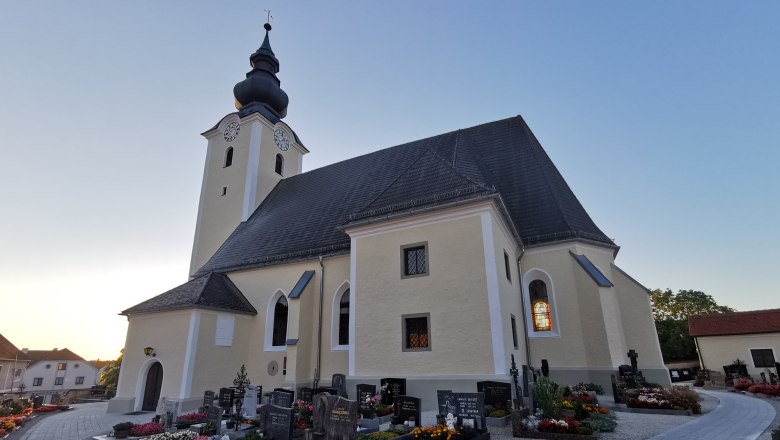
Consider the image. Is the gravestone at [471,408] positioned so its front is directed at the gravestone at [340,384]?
no

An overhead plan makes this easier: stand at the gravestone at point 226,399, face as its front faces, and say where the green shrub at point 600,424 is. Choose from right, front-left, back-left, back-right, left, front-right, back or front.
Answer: front-left

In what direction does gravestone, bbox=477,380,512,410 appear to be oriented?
toward the camera

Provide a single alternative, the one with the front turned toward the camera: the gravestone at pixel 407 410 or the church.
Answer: the gravestone

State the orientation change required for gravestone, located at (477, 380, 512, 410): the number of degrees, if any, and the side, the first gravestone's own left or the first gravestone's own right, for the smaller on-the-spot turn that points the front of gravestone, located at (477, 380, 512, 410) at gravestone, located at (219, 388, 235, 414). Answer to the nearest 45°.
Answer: approximately 90° to the first gravestone's own right

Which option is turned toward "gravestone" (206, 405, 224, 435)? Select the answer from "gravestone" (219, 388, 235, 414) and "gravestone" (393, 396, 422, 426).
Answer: "gravestone" (219, 388, 235, 414)

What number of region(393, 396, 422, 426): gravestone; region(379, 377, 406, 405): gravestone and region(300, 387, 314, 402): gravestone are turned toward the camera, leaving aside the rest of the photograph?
3

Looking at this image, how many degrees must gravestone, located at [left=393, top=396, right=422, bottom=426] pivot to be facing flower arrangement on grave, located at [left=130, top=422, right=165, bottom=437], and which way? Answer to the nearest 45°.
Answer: approximately 90° to its right

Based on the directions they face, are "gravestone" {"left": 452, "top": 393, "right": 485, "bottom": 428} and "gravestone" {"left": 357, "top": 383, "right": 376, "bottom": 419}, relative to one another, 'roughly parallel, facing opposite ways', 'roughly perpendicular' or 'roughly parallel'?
roughly parallel

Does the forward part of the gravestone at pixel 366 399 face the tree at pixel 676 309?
no

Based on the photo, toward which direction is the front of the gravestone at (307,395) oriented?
toward the camera

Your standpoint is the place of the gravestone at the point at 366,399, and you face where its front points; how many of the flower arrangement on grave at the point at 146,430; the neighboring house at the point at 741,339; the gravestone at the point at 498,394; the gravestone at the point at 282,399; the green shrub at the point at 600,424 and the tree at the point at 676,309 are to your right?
2

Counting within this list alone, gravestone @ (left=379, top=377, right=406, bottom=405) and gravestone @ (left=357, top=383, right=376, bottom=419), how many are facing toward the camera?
2

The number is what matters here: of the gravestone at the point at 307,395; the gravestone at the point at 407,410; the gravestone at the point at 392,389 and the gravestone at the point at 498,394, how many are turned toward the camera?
4

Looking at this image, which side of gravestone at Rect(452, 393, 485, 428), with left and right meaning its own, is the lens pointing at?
front

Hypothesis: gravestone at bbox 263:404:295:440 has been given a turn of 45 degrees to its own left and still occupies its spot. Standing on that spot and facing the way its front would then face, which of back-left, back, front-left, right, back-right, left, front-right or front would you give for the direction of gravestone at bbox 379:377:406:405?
back-left

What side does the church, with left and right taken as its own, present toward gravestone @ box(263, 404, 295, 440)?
left
